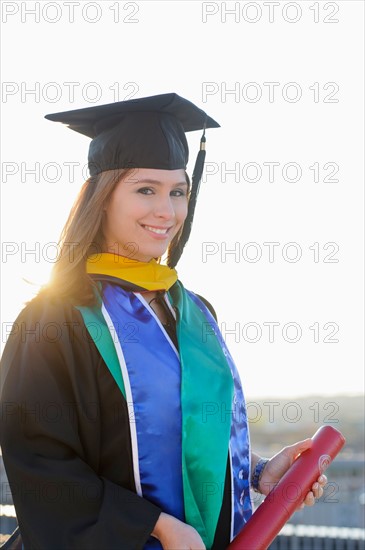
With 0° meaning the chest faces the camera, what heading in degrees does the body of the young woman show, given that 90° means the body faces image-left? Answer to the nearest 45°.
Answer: approximately 315°
